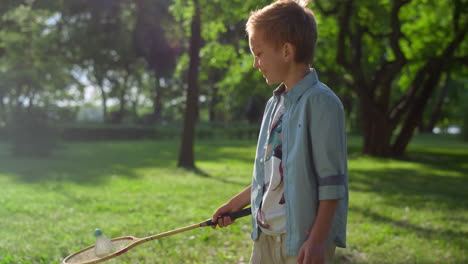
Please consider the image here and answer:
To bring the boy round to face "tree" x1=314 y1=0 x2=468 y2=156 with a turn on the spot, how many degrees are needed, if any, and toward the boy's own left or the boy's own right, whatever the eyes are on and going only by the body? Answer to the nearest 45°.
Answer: approximately 135° to the boy's own right

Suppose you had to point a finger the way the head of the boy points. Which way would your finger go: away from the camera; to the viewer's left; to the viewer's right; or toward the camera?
to the viewer's left

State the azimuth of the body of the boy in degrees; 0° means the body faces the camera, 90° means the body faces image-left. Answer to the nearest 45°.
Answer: approximately 45°
